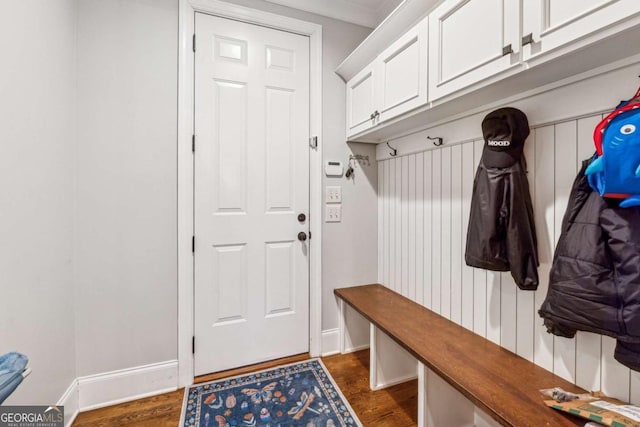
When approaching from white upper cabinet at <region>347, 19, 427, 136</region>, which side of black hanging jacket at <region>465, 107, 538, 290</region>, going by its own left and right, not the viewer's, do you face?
right

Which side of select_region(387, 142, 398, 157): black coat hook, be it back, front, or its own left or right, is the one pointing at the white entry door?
front

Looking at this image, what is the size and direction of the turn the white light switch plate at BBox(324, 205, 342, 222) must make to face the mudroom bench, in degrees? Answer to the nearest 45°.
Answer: approximately 45° to its left

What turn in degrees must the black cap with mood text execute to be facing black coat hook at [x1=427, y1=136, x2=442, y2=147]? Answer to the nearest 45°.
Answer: approximately 90° to its right

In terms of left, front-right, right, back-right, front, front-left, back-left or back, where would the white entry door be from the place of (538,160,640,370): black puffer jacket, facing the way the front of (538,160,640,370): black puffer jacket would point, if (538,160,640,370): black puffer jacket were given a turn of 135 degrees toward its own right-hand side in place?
left

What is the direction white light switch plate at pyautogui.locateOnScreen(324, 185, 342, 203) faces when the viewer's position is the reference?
facing the viewer

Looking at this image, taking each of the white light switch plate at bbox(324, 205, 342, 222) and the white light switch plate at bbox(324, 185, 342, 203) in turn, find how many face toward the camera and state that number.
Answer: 2

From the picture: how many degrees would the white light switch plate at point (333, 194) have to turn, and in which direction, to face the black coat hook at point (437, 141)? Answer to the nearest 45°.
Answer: approximately 45° to its left

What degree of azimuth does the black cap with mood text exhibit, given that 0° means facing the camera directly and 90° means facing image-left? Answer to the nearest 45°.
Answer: approximately 45°
